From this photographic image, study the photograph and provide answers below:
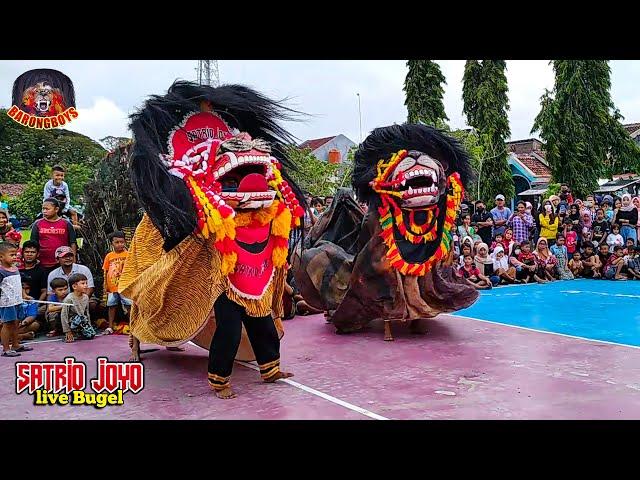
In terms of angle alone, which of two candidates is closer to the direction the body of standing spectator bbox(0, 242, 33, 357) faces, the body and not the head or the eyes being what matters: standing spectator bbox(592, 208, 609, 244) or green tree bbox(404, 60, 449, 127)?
the standing spectator

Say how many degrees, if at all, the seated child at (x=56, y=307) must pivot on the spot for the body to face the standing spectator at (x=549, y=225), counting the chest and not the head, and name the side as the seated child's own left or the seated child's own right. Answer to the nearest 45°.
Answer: approximately 45° to the seated child's own left

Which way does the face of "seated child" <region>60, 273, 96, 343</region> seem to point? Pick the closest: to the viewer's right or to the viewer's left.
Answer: to the viewer's right

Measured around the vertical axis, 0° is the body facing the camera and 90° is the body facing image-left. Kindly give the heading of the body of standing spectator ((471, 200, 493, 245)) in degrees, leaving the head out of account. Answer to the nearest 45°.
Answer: approximately 0°

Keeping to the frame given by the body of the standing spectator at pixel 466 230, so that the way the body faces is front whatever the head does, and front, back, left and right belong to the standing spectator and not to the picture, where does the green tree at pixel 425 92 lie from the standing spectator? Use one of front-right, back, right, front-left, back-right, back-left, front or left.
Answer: back

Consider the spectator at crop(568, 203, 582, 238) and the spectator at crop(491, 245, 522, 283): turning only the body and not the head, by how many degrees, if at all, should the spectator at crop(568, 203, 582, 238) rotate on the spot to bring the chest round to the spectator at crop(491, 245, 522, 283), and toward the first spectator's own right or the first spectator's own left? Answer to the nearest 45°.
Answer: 0° — they already face them

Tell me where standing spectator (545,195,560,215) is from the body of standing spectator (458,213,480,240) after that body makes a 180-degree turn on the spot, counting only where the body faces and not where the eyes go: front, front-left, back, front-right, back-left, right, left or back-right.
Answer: front-right

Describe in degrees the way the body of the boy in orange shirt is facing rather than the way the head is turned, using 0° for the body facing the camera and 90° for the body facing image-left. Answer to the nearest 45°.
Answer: approximately 315°

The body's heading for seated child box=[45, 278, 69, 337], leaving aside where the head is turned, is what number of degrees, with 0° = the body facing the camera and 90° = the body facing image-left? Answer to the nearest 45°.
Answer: approximately 315°

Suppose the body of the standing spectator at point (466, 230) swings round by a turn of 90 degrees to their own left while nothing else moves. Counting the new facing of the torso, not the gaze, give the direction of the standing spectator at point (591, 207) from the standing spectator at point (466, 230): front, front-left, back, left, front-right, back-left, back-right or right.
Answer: front-left
